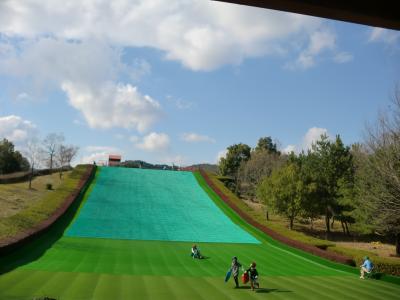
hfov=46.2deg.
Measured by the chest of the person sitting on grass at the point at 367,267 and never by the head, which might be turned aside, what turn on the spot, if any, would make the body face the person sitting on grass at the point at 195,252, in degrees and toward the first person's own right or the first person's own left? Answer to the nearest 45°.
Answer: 0° — they already face them

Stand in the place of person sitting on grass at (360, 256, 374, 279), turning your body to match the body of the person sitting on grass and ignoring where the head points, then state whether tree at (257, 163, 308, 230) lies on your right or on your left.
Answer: on your right

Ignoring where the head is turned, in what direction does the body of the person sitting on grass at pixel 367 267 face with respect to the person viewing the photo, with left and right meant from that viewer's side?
facing to the left of the viewer

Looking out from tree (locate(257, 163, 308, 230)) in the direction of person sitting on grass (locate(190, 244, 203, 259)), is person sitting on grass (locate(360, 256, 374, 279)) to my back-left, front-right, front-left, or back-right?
front-left

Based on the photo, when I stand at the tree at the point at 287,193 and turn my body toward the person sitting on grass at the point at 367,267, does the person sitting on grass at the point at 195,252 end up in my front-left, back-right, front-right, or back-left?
front-right

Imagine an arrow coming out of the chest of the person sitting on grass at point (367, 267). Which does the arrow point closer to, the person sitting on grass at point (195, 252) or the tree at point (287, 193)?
the person sitting on grass at point (195, 252)
